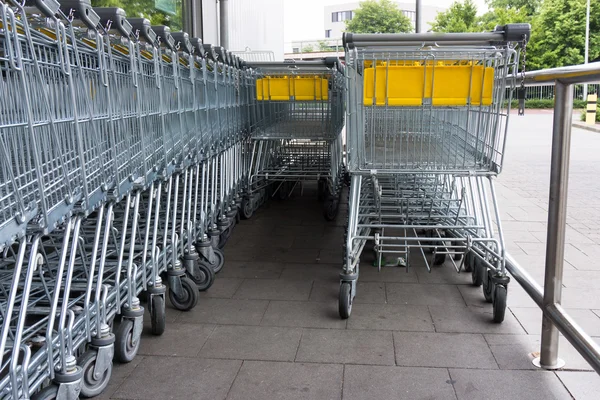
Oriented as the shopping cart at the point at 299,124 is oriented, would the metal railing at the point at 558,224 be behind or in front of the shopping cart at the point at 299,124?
behind

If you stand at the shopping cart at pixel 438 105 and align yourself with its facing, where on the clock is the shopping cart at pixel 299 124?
the shopping cart at pixel 299 124 is roughly at 11 o'clock from the shopping cart at pixel 438 105.

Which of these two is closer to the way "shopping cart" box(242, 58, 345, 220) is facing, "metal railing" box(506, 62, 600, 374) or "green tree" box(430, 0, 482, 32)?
the green tree

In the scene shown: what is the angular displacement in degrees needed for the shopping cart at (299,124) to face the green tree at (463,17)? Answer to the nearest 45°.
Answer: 0° — it already faces it

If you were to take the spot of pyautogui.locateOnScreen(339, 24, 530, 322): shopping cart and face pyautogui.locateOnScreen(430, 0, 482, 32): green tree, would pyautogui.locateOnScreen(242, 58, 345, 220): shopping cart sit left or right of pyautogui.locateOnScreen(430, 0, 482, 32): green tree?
left

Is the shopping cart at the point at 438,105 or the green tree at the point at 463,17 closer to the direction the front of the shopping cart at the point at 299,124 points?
the green tree

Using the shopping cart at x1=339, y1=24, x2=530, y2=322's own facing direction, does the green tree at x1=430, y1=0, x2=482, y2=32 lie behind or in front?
in front

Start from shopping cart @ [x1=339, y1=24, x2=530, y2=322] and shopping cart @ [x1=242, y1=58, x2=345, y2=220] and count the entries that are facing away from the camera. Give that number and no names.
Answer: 2

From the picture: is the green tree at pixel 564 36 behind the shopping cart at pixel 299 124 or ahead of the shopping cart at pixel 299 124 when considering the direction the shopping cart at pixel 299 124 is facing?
ahead

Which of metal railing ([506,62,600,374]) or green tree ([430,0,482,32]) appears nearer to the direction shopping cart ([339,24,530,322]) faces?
the green tree

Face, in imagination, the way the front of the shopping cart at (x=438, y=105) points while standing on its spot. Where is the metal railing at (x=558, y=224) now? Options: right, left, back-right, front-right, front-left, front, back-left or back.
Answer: back-right

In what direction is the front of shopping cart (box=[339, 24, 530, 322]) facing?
away from the camera

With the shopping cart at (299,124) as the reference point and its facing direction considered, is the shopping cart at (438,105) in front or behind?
behind

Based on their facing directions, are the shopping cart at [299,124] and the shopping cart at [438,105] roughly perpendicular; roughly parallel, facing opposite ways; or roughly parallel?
roughly parallel

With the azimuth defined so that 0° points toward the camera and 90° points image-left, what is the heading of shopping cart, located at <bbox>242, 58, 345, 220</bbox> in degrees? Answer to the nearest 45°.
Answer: approximately 180°

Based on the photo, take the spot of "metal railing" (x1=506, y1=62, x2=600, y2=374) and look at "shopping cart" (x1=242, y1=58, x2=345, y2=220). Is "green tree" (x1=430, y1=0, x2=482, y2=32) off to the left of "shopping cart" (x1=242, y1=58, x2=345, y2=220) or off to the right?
right

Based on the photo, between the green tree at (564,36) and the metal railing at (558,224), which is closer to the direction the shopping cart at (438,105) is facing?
the green tree
